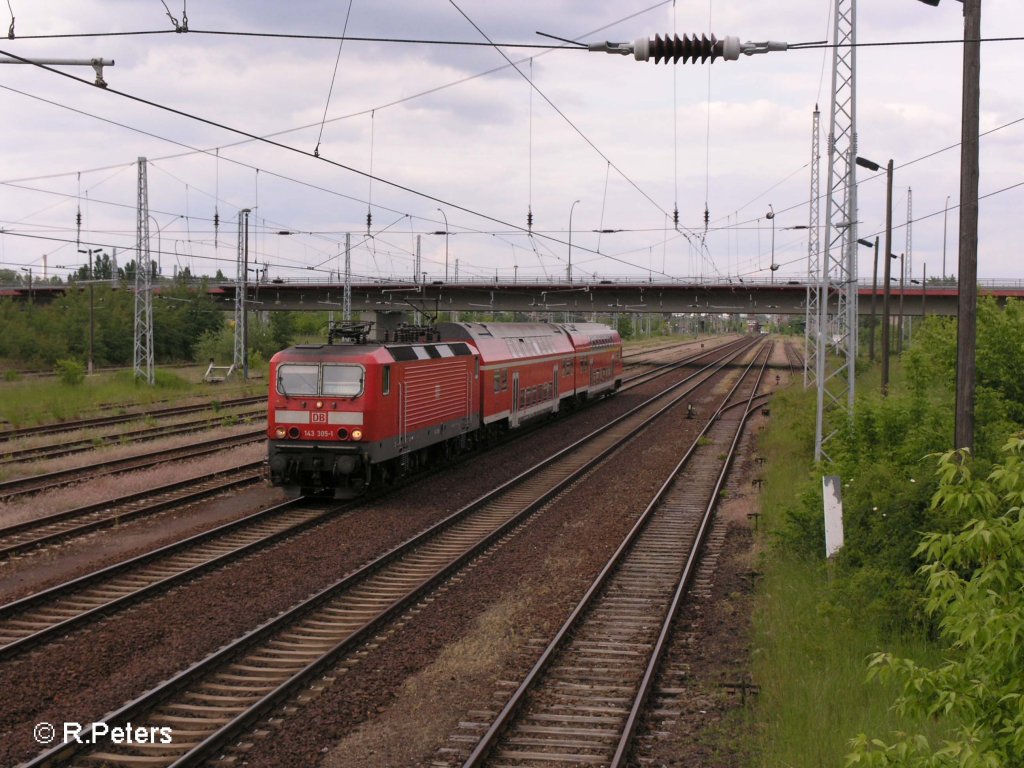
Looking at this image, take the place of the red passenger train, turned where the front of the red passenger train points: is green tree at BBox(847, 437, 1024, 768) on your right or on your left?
on your left

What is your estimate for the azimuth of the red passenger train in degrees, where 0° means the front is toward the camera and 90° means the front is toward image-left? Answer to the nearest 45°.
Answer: approximately 45°

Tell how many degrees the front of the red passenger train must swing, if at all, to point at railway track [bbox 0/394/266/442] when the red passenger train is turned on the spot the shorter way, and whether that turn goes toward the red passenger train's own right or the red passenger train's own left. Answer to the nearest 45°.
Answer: approximately 90° to the red passenger train's own right

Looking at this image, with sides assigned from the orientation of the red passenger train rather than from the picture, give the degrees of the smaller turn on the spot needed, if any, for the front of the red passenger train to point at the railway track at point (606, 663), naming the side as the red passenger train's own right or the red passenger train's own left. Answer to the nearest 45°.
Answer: approximately 45° to the red passenger train's own left

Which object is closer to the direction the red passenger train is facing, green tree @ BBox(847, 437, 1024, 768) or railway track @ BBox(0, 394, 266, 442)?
the green tree

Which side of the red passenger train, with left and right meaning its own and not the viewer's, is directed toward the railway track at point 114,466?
right

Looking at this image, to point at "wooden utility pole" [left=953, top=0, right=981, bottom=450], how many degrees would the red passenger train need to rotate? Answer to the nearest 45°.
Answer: approximately 90° to its left
